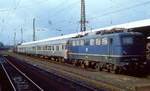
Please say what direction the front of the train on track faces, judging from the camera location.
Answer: facing the viewer and to the right of the viewer
